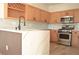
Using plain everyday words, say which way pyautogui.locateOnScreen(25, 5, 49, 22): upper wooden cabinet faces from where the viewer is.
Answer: facing the viewer and to the right of the viewer

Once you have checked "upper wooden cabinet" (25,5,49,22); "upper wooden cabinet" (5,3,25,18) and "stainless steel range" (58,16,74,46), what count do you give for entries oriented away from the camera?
0

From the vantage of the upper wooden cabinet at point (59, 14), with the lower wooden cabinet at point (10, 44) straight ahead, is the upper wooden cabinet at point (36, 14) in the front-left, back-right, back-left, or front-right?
front-right

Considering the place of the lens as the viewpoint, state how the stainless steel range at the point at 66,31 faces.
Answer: facing the viewer and to the left of the viewer

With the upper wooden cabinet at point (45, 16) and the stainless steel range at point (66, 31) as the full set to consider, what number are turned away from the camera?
0

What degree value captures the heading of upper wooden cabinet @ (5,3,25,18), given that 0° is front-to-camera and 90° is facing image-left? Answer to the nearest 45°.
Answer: approximately 315°
